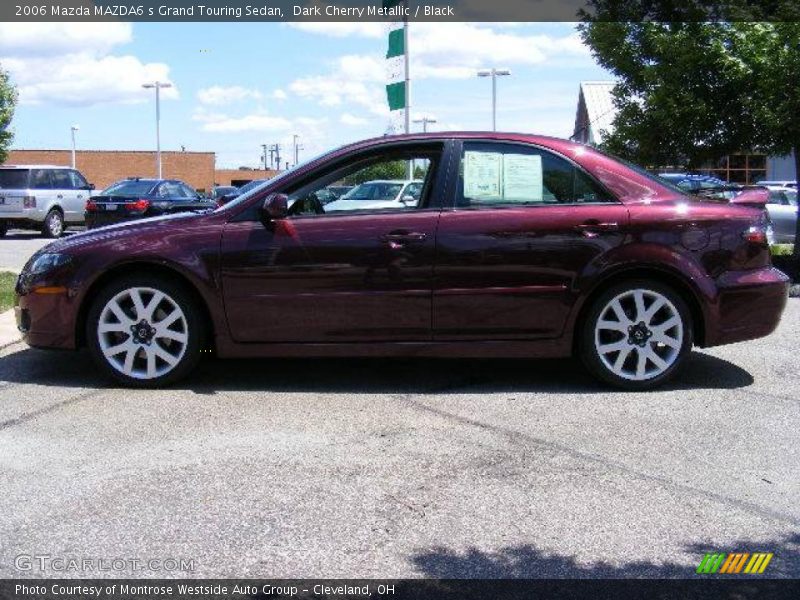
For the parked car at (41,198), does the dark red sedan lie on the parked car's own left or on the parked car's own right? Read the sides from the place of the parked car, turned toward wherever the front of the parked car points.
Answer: on the parked car's own right

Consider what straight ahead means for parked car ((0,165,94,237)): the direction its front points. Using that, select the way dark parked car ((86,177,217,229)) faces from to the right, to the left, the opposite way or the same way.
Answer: the same way

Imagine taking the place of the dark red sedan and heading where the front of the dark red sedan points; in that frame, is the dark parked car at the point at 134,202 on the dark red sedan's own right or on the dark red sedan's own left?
on the dark red sedan's own right

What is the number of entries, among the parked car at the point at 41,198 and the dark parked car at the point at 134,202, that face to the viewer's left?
0

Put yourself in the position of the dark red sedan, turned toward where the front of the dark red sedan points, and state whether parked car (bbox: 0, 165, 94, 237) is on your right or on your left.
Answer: on your right

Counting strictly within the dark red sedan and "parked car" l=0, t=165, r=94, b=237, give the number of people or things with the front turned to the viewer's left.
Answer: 1

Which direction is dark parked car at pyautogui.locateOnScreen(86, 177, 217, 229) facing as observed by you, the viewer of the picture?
facing away from the viewer and to the right of the viewer

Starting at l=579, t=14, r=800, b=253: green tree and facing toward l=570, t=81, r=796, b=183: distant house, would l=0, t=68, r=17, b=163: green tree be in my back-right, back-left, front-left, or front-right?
front-left

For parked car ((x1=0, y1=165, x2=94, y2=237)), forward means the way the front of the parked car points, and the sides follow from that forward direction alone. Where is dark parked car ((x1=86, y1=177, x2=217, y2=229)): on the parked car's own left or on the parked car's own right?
on the parked car's own right

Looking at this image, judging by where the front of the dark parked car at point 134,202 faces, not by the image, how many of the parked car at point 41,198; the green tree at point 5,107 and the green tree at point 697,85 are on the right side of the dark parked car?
1

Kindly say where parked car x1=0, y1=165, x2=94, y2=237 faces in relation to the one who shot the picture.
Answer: facing away from the viewer and to the right of the viewer

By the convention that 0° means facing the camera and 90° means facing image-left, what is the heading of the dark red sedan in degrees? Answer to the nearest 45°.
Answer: approximately 90°

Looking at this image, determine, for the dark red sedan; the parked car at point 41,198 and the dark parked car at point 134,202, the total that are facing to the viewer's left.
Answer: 1

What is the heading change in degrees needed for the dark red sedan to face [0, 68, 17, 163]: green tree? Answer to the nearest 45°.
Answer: approximately 45° to its right

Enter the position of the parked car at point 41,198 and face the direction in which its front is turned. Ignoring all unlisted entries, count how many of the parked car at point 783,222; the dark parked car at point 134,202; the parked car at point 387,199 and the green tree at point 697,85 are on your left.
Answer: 0

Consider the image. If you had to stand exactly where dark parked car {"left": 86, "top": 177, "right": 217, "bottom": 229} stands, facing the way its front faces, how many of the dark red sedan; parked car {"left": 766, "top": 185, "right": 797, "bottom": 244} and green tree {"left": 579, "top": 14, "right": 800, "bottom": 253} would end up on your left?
0
